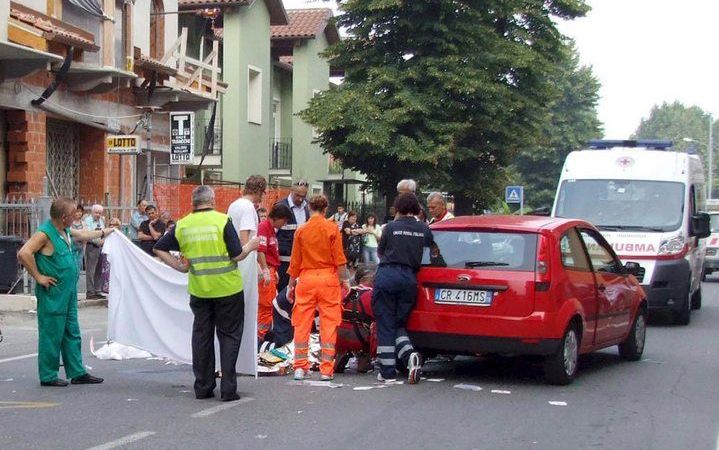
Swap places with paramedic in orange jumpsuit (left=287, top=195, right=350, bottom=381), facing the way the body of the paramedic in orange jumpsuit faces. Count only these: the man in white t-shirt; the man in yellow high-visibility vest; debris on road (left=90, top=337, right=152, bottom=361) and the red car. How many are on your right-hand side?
1

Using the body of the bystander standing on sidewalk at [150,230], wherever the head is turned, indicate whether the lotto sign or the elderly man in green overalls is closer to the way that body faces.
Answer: the elderly man in green overalls

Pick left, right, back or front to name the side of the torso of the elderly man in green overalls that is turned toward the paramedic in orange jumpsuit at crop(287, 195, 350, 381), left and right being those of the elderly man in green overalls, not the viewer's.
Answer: front

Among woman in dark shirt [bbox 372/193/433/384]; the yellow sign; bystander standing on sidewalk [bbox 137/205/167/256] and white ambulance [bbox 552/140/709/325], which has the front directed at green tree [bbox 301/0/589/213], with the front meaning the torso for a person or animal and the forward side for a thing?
the woman in dark shirt

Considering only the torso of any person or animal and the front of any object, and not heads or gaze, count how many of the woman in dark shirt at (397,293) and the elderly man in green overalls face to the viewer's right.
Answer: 1

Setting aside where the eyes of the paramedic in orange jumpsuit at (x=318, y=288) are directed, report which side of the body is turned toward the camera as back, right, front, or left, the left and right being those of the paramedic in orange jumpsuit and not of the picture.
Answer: back

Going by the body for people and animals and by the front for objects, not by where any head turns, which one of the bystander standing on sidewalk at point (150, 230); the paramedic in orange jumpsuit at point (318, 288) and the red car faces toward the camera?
the bystander standing on sidewalk

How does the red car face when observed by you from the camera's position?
facing away from the viewer and to the right of the viewer

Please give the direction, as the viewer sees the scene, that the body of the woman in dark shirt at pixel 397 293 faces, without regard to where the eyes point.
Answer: away from the camera

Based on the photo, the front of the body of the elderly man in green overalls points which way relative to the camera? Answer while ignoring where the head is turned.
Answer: to the viewer's right

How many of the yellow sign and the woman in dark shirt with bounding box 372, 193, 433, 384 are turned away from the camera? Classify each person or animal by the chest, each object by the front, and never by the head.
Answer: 1

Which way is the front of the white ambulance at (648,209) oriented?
toward the camera

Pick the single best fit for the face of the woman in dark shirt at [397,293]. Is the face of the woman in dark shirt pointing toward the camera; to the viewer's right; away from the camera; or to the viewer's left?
away from the camera

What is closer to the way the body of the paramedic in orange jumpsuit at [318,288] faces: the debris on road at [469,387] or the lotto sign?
the lotto sign

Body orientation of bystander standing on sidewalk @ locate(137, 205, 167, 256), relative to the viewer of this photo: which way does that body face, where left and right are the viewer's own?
facing the viewer

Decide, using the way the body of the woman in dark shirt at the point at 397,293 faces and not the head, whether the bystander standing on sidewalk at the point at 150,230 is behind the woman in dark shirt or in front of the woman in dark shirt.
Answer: in front
